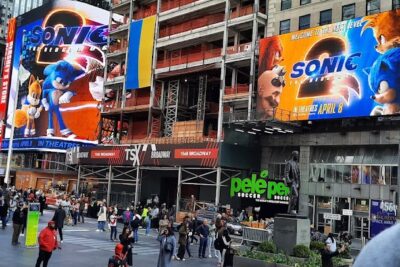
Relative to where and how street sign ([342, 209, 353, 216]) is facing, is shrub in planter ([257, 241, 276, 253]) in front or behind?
in front

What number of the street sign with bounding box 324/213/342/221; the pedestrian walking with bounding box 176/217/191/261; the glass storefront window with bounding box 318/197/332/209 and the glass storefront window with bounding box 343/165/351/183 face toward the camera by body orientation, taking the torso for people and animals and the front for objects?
3

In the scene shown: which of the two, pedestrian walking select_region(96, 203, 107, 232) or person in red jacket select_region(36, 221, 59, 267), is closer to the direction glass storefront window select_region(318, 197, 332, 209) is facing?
the person in red jacket

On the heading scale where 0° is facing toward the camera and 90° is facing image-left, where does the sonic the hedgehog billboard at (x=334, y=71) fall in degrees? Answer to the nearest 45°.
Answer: approximately 45°

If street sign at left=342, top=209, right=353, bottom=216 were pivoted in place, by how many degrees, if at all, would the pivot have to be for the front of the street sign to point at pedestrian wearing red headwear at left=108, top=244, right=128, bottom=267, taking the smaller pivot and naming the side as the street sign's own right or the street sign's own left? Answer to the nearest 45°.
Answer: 0° — it already faces them

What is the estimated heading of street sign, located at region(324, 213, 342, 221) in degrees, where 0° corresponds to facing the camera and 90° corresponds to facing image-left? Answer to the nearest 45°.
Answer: approximately 0°

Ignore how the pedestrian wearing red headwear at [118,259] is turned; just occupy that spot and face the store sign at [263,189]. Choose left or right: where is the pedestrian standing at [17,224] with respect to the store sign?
left

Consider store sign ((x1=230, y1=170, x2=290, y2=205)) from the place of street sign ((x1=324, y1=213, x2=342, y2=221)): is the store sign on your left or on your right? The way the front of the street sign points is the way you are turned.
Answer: on your right
